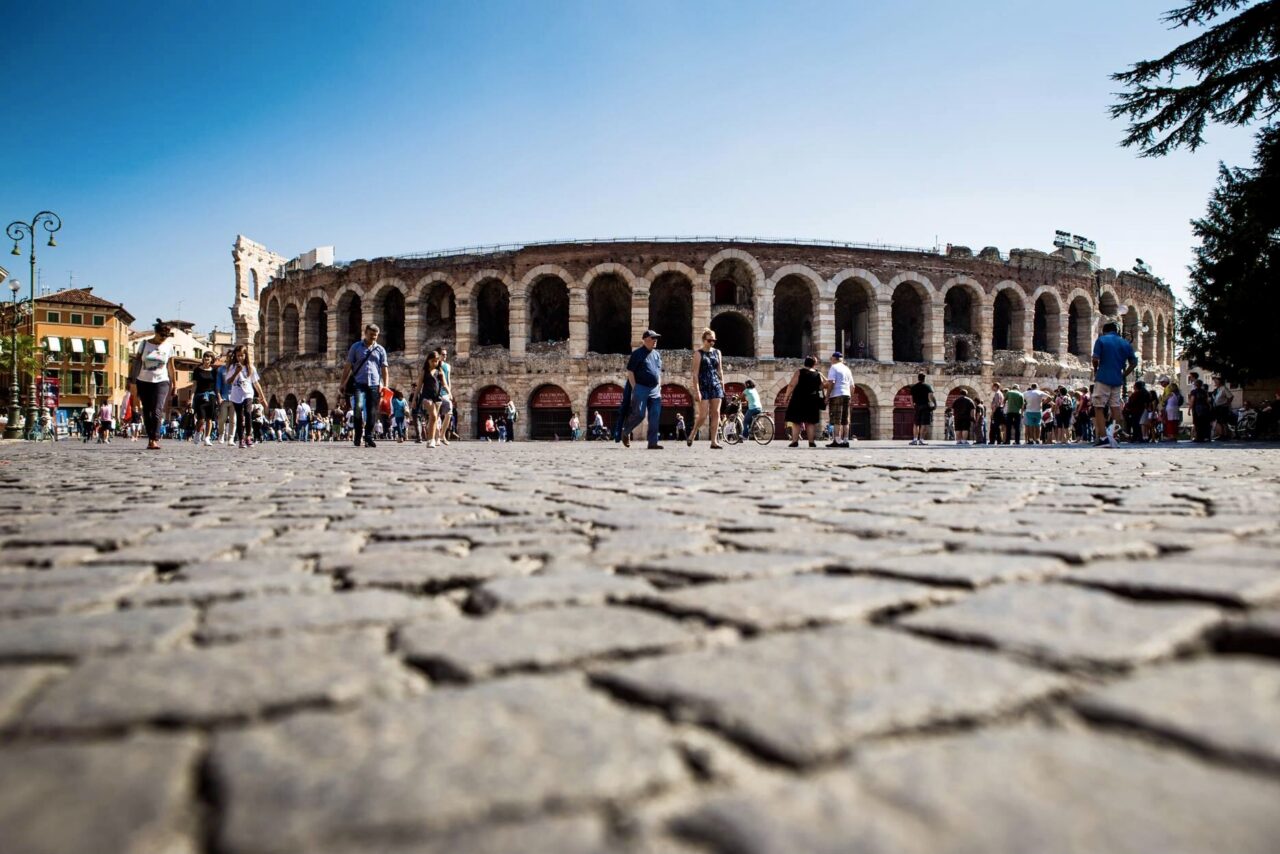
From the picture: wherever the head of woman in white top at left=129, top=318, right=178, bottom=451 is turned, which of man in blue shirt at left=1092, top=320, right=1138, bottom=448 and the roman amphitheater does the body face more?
the man in blue shirt

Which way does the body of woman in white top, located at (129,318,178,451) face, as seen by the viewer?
toward the camera

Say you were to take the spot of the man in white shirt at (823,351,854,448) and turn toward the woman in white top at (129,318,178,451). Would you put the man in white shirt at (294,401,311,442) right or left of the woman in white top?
right

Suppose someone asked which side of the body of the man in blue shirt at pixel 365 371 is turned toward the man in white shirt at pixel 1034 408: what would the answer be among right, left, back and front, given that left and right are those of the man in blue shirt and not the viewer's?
left

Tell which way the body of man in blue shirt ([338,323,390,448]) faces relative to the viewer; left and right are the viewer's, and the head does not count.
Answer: facing the viewer

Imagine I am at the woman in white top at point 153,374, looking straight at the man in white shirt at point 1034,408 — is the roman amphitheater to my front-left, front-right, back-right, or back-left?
front-left
